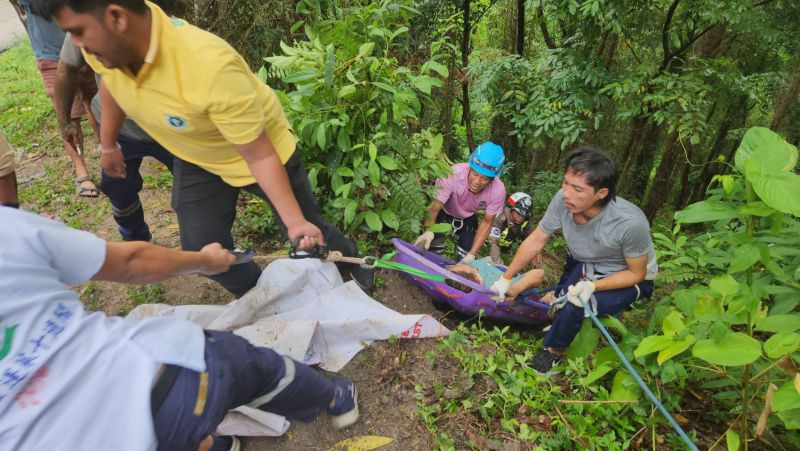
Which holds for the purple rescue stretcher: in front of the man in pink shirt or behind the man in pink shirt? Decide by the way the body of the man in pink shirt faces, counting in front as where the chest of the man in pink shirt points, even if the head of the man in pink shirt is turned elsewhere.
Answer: in front

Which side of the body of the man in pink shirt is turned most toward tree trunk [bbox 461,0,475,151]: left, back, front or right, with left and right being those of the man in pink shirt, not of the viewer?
back

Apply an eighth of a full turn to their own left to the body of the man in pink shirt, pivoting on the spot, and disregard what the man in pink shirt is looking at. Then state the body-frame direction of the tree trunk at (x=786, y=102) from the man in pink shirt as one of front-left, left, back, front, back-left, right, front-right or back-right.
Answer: left

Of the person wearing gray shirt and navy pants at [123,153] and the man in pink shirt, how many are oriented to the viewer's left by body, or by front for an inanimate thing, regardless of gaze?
0

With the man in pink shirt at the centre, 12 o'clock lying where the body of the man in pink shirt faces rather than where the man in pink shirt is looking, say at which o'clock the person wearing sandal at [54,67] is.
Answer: The person wearing sandal is roughly at 3 o'clock from the man in pink shirt.

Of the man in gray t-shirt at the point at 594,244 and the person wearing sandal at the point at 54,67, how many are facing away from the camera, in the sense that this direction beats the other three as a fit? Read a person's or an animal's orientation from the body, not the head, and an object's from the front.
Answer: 0

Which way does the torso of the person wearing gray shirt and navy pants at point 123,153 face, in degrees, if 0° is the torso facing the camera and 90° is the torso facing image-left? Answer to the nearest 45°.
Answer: approximately 315°

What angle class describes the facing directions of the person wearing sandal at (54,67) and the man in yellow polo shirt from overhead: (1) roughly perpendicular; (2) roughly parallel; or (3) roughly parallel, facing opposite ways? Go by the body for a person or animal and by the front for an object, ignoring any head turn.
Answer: roughly perpendicular

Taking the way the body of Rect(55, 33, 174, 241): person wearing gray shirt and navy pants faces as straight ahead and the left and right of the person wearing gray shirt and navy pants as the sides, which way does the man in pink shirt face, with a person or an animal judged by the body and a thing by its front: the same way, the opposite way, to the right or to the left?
to the right

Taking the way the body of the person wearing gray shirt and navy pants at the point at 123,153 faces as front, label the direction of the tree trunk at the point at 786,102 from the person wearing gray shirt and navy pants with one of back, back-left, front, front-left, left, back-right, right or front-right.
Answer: front-left
